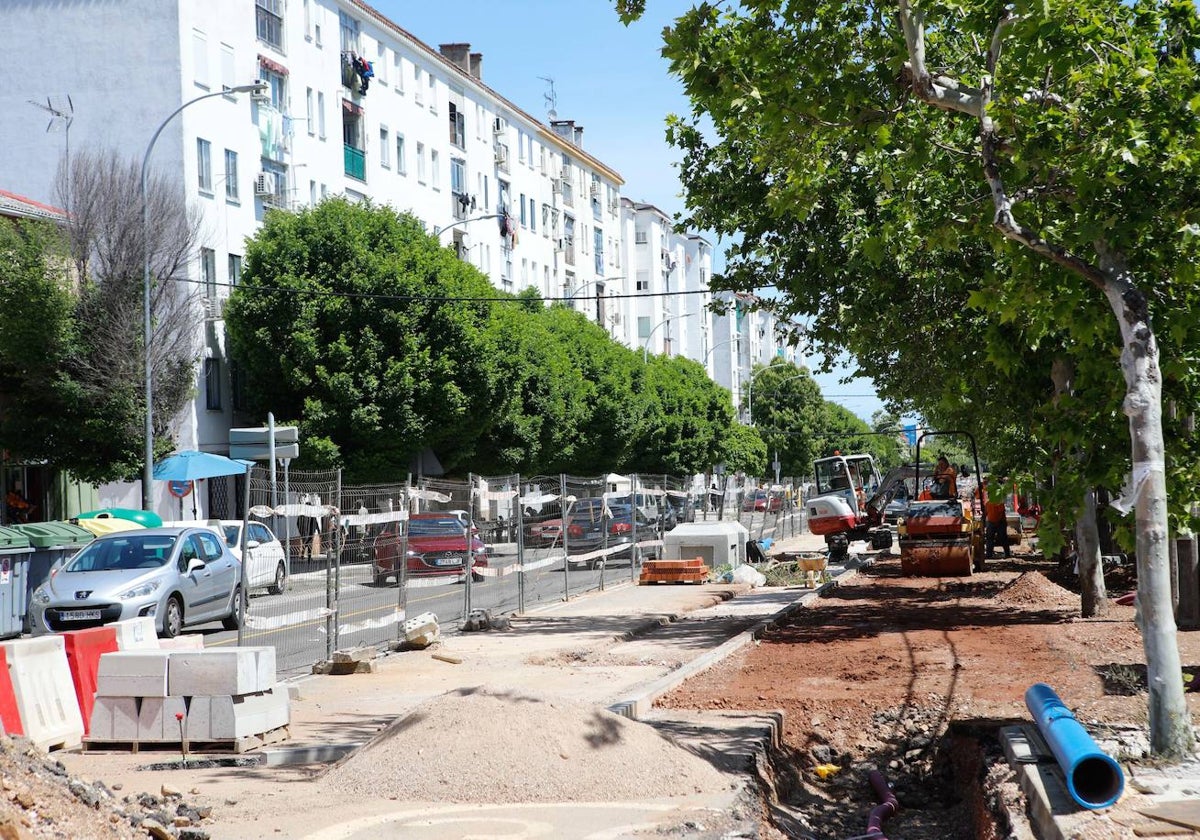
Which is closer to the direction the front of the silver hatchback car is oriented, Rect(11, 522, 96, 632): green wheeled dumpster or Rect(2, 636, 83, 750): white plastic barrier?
the white plastic barrier

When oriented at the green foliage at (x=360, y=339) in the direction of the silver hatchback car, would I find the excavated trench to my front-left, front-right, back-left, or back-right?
front-left

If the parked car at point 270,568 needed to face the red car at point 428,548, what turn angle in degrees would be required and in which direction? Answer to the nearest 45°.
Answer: approximately 180°

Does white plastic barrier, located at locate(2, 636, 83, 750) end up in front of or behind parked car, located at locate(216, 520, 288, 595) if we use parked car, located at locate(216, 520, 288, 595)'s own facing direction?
in front

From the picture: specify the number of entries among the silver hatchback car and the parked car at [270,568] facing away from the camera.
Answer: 0

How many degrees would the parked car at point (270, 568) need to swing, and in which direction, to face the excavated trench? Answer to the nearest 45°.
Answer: approximately 90° to its left

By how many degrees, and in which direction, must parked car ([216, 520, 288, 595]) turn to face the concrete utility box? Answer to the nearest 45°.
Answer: approximately 180°

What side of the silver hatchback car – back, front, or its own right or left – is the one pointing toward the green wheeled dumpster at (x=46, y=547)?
right

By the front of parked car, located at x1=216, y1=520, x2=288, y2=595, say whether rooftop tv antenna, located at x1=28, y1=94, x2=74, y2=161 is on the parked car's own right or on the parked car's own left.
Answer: on the parked car's own right

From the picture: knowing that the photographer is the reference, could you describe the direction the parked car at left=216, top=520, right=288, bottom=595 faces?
facing the viewer and to the left of the viewer

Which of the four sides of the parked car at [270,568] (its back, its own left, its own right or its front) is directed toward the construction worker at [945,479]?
back

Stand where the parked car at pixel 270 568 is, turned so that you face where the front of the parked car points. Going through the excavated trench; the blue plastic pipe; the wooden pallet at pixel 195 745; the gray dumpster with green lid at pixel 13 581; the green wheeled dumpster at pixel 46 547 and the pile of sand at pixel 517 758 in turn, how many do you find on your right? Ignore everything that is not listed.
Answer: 2

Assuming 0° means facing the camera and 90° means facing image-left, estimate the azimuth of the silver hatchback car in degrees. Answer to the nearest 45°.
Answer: approximately 45°
